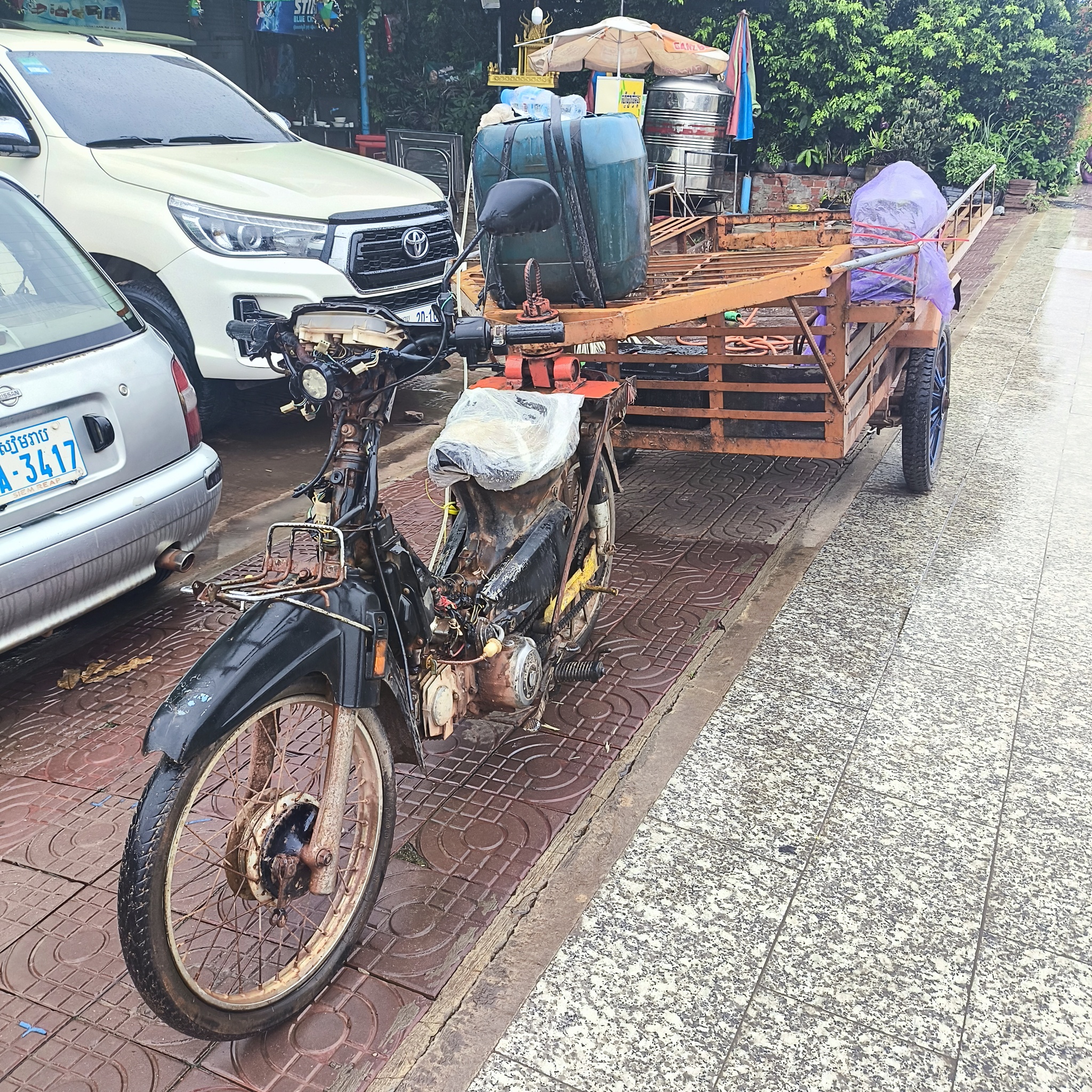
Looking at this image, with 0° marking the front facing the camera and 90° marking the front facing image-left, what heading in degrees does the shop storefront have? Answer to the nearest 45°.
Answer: approximately 0°

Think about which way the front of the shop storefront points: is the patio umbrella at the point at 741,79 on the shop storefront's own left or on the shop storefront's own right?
on the shop storefront's own left

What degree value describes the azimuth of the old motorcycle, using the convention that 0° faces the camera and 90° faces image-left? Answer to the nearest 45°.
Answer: approximately 45°

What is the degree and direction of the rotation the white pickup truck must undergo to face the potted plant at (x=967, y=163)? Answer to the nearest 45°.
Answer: approximately 90° to its left

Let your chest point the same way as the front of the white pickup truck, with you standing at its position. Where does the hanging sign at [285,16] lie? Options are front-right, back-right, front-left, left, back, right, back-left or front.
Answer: back-left

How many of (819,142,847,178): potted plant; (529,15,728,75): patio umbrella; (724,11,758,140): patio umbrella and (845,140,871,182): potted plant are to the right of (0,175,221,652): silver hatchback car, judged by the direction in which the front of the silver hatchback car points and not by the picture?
4

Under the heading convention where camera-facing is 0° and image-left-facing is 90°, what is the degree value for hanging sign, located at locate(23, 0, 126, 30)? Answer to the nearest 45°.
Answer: approximately 0°

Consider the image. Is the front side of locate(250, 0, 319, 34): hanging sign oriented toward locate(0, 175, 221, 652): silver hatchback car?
yes

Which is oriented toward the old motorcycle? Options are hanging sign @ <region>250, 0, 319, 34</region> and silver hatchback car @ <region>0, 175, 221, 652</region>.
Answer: the hanging sign

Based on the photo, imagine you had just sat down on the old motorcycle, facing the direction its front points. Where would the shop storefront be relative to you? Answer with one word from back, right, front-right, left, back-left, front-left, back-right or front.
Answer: back-right

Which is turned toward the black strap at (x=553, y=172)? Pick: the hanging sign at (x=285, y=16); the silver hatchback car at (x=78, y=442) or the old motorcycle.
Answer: the hanging sign

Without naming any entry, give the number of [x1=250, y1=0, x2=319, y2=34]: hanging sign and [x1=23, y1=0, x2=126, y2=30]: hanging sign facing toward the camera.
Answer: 2

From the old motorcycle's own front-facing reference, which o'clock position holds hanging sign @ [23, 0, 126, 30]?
The hanging sign is roughly at 4 o'clock from the old motorcycle.

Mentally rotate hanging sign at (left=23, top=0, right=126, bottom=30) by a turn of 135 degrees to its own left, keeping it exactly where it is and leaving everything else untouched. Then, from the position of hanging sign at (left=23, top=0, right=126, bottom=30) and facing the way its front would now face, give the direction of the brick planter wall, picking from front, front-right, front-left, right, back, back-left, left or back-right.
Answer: front-right
